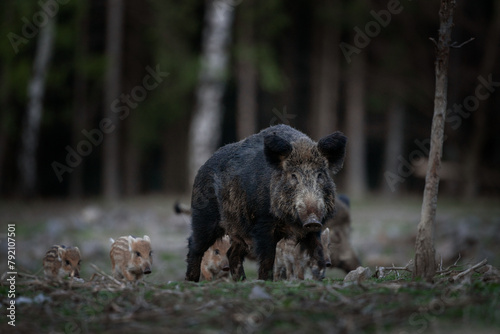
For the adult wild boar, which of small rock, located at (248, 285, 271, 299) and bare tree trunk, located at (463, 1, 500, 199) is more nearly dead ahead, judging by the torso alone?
the small rock

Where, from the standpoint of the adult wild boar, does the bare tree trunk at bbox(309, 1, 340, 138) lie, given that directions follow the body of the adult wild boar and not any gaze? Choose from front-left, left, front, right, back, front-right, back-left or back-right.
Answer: back-left

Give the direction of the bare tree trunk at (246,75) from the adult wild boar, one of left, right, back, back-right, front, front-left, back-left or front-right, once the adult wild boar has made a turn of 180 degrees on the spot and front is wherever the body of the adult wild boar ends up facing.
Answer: front-right

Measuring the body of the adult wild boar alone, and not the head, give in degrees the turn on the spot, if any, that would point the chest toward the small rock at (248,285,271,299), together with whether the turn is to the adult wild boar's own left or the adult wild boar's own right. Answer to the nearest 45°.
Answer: approximately 45° to the adult wild boar's own right

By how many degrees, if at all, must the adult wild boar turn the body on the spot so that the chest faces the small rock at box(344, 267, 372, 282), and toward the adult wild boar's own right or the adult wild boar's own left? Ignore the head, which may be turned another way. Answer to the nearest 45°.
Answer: approximately 45° to the adult wild boar's own left

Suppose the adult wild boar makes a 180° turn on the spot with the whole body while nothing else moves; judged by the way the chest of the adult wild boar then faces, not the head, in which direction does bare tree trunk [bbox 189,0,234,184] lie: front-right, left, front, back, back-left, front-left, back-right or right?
front-right

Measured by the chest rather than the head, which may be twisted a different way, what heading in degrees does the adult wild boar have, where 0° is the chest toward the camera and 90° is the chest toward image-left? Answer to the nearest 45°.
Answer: approximately 315°

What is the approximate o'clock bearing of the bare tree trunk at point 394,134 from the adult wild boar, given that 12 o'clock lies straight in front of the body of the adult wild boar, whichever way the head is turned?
The bare tree trunk is roughly at 8 o'clock from the adult wild boar.

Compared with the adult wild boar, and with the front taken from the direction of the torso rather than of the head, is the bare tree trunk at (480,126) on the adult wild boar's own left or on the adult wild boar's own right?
on the adult wild boar's own left

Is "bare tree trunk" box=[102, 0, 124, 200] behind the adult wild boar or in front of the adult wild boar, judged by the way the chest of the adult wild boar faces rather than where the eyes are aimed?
behind

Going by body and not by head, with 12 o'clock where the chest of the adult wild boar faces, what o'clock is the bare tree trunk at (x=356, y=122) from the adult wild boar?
The bare tree trunk is roughly at 8 o'clock from the adult wild boar.

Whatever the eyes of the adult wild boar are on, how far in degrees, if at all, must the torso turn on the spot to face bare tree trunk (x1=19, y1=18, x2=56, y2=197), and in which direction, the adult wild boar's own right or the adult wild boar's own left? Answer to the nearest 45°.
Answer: approximately 180°
